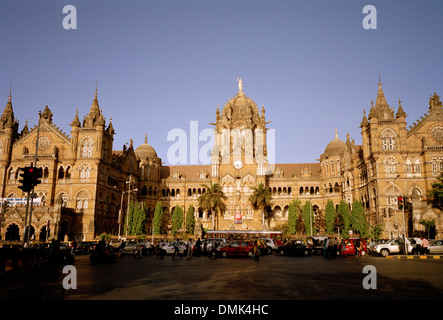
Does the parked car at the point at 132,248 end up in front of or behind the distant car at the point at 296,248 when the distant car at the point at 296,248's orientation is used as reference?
in front

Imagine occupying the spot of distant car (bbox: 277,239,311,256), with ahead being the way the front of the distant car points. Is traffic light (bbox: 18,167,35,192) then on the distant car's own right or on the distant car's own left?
on the distant car's own left

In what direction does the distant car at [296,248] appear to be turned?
to the viewer's left

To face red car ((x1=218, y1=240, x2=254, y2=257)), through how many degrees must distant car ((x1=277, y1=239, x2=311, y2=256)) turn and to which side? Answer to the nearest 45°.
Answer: approximately 45° to its left

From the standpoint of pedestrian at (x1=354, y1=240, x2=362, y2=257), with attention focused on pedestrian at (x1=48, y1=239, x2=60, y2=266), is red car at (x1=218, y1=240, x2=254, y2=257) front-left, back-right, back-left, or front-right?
front-right

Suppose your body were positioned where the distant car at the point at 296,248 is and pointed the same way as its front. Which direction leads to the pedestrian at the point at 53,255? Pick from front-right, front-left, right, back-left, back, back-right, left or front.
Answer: front-left

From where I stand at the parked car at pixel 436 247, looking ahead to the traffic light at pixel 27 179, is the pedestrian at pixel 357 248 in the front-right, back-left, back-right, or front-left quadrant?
front-right

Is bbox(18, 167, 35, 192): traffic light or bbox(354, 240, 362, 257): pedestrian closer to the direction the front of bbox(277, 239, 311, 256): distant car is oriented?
the traffic light

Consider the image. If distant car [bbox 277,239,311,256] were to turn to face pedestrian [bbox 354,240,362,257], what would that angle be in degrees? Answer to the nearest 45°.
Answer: approximately 180°

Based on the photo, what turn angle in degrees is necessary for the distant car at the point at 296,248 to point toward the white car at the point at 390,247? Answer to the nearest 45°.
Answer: approximately 180°
